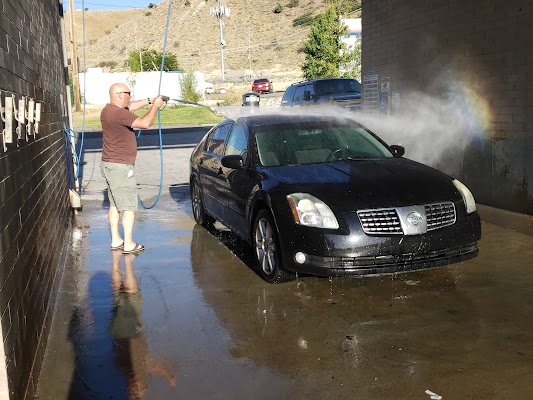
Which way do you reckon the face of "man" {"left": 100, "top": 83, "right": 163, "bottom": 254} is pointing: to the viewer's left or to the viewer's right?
to the viewer's right

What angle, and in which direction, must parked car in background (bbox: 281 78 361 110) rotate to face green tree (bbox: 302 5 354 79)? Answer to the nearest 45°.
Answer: approximately 135° to its left

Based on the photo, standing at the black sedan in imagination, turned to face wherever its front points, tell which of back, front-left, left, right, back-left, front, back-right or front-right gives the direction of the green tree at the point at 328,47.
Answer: back-left

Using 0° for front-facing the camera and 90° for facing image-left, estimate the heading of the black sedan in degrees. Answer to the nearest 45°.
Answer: approximately 315°

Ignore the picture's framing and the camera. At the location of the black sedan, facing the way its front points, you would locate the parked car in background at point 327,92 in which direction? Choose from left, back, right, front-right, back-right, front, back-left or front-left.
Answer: back-left

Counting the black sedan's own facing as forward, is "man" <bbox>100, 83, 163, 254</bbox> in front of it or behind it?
behind

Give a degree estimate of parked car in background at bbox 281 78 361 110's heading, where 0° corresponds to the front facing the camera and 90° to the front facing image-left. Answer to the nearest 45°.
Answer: approximately 315°
